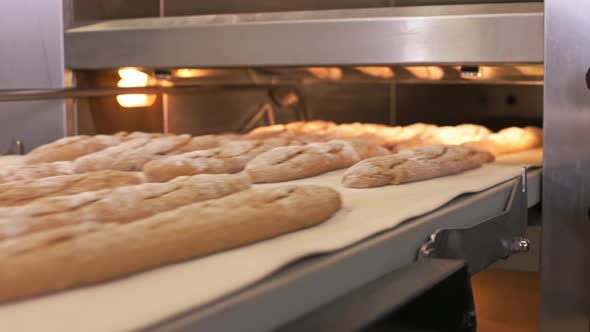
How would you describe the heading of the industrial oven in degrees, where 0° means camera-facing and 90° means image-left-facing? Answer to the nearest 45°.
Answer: approximately 45°
